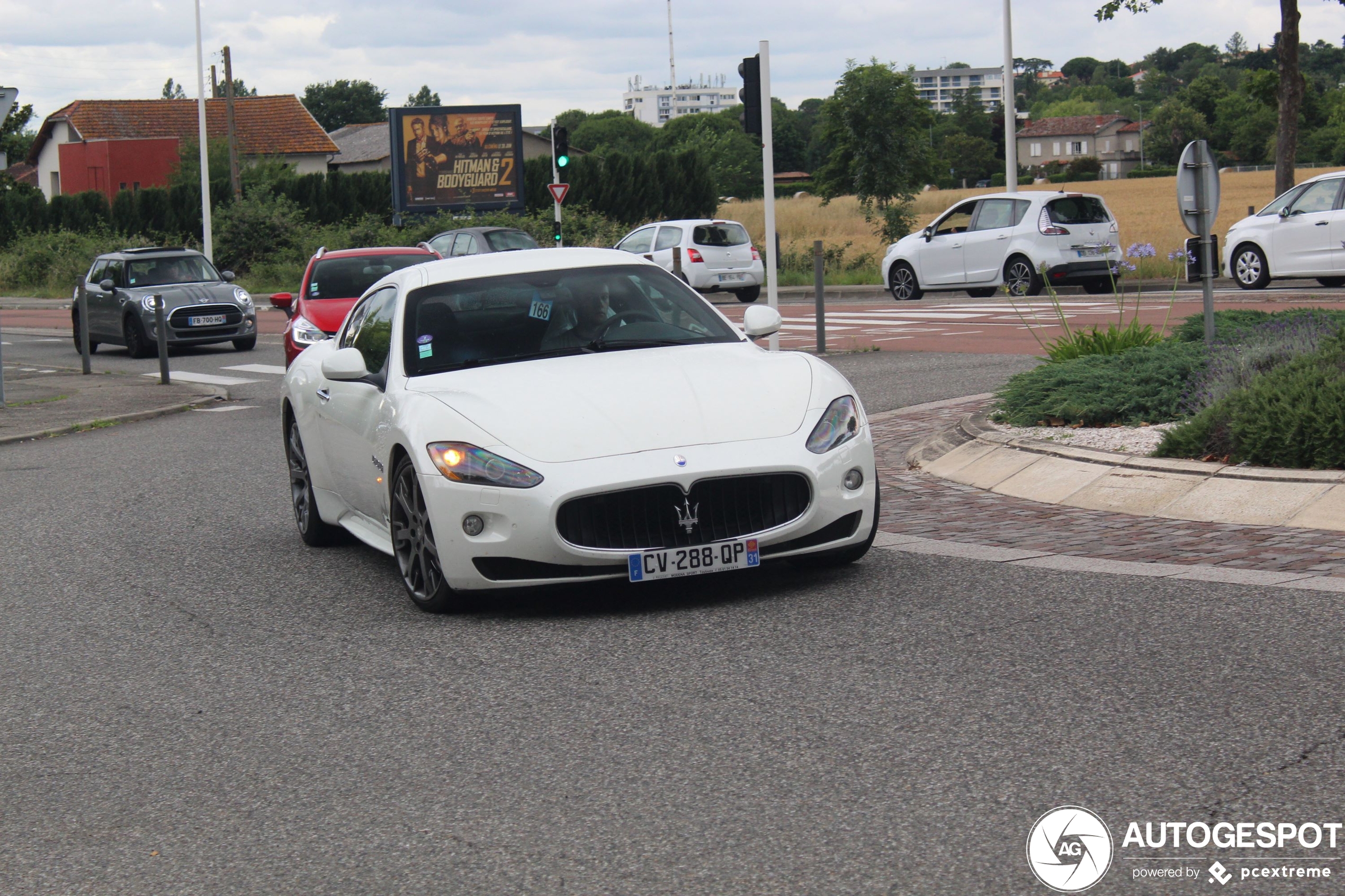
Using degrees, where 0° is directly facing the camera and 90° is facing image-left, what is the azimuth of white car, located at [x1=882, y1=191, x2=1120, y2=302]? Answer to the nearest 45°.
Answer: approximately 135°

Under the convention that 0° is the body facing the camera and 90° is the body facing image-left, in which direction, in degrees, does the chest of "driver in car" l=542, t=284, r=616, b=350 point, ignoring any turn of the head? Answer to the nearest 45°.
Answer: approximately 315°

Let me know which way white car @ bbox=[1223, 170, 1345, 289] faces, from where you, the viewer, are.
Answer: facing to the left of the viewer

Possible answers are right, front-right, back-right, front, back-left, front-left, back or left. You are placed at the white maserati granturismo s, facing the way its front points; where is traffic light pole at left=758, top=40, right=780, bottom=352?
back-left

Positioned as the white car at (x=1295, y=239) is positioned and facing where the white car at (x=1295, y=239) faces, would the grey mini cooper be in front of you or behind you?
in front

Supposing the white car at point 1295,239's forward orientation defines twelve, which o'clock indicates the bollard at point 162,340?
The bollard is roughly at 11 o'clock from the white car.

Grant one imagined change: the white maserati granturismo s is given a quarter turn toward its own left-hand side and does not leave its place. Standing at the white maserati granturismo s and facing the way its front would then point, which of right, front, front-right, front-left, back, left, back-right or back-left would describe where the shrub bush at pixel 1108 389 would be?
front

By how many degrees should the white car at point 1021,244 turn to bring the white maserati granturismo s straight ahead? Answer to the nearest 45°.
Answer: approximately 135° to its left

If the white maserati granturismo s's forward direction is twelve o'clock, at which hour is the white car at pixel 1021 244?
The white car is roughly at 8 o'clock from the white maserati granturismo s.

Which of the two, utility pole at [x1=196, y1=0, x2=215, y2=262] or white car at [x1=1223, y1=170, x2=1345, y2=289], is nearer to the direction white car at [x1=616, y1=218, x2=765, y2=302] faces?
the utility pole

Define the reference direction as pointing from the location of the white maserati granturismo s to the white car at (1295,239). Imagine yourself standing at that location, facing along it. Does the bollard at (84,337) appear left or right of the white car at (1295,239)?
left
